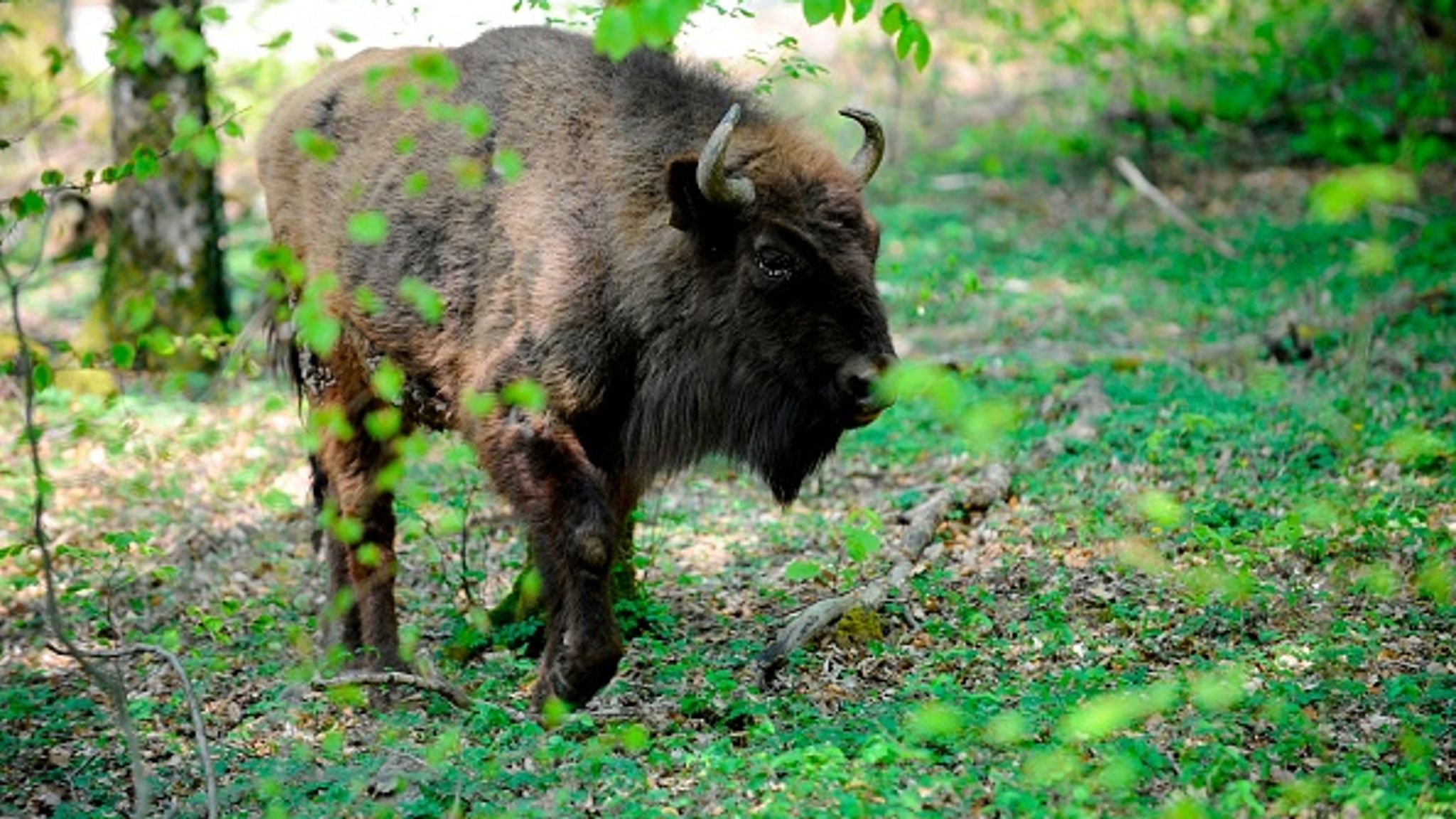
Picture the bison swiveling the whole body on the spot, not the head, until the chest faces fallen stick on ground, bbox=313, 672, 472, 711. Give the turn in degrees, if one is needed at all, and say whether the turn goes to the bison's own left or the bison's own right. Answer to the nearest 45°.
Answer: approximately 90° to the bison's own right

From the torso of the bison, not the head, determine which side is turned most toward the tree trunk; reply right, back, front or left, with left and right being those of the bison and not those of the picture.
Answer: back

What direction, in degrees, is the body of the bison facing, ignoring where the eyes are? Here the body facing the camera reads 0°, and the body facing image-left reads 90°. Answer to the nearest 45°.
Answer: approximately 315°

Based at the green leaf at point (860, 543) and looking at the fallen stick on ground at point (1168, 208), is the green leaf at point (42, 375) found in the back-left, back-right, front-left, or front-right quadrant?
back-left

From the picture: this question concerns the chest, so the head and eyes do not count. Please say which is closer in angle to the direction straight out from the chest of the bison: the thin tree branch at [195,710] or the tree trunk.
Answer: the thin tree branch

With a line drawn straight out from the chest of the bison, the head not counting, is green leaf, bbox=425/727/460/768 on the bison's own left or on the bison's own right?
on the bison's own right
